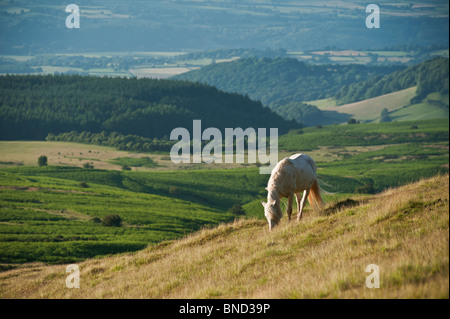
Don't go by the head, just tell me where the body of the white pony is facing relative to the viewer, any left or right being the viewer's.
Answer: facing the viewer and to the left of the viewer
